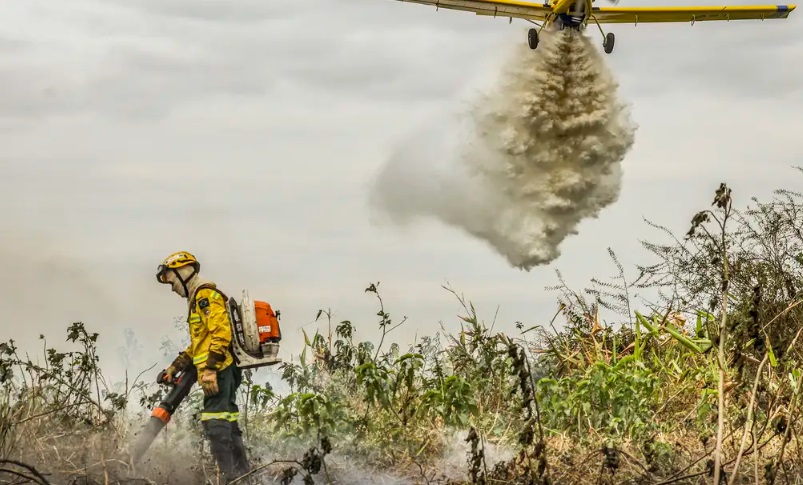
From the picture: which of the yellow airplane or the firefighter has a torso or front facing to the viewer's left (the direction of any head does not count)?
the firefighter

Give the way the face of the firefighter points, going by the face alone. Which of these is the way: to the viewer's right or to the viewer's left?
to the viewer's left

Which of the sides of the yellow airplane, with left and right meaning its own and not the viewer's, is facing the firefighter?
front

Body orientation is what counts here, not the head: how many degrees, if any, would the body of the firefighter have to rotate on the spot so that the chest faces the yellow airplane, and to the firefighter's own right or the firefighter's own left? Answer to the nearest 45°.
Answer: approximately 135° to the firefighter's own right

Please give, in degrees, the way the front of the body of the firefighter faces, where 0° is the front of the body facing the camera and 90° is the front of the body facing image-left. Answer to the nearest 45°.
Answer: approximately 90°

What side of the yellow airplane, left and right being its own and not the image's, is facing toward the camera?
front

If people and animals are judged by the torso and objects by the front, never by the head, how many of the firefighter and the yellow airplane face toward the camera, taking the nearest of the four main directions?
1
